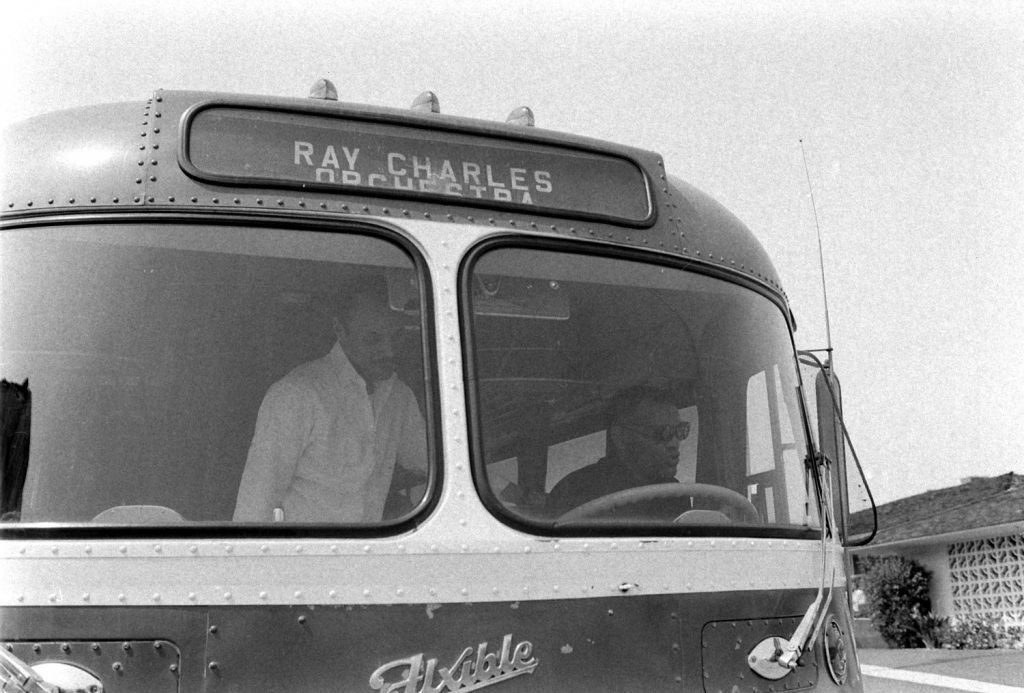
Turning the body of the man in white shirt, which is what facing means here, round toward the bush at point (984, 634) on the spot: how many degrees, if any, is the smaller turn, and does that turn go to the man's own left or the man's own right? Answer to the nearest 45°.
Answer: approximately 90° to the man's own left

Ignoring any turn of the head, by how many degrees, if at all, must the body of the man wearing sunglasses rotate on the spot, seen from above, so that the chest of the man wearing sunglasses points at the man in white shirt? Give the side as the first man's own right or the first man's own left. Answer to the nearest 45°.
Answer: approximately 90° to the first man's own right

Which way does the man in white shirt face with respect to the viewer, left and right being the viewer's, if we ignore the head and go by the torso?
facing the viewer and to the right of the viewer

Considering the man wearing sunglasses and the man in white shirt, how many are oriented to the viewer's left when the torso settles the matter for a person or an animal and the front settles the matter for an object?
0

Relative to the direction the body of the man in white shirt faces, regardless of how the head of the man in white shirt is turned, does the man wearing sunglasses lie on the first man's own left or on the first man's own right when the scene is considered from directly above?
on the first man's own left

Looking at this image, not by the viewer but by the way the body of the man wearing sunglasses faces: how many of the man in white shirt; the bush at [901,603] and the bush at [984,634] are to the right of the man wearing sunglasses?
1

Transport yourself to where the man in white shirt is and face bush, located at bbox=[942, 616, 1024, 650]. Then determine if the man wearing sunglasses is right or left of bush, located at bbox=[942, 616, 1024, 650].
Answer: right

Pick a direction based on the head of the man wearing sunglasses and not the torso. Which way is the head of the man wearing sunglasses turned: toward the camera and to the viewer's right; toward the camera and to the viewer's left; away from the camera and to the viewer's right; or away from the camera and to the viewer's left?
toward the camera and to the viewer's right

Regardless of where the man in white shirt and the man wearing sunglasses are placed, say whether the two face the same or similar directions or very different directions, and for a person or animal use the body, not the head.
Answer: same or similar directions

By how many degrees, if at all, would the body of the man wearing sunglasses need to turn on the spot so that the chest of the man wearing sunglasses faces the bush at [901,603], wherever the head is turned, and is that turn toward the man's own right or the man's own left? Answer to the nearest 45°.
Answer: approximately 135° to the man's own left

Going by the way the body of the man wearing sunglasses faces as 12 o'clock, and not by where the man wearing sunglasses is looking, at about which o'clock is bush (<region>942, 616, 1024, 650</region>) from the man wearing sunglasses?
The bush is roughly at 8 o'clock from the man wearing sunglasses.
